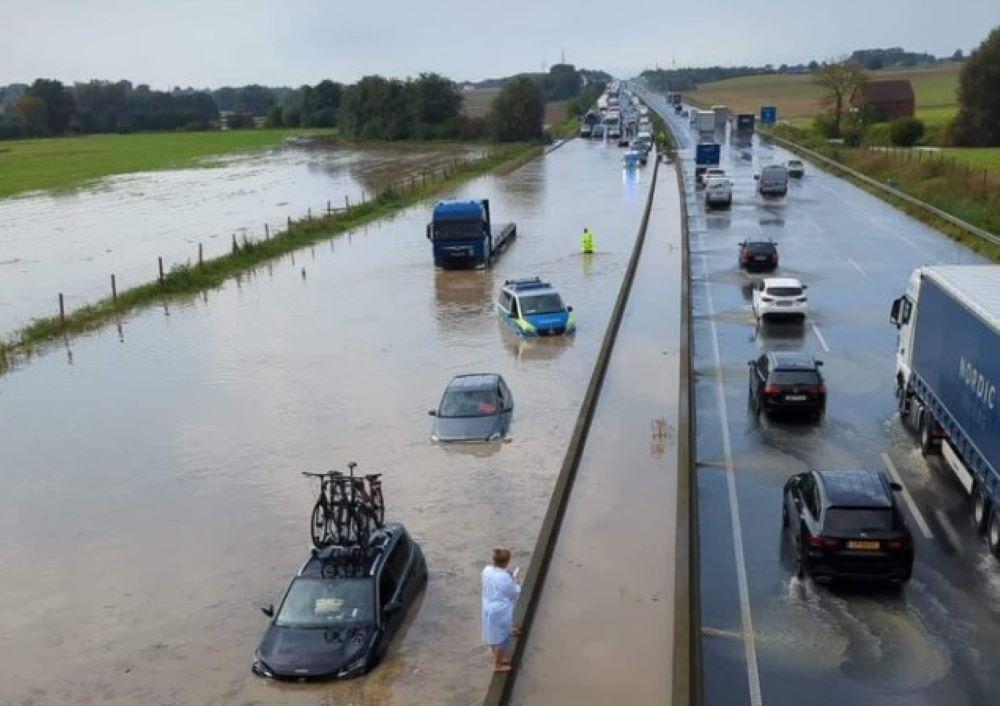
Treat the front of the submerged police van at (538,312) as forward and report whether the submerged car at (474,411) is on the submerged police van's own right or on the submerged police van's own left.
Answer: on the submerged police van's own right

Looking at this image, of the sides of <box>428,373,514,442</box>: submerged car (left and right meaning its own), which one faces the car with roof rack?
front

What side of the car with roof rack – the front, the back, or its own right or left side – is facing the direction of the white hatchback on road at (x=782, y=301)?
back

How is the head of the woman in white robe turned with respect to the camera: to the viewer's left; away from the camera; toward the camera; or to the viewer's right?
away from the camera

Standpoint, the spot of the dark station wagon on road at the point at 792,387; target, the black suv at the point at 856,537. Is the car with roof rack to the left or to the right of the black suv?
right

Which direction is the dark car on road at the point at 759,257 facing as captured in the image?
away from the camera

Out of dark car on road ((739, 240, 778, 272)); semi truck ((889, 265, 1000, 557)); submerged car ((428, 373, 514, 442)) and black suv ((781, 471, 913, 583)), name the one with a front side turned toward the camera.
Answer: the submerged car

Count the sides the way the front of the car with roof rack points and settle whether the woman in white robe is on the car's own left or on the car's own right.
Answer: on the car's own left

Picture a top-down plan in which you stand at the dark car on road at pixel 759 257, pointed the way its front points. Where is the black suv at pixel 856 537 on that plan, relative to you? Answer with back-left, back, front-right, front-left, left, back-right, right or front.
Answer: back

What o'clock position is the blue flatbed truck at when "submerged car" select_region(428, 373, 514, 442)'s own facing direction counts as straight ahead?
The blue flatbed truck is roughly at 6 o'clock from the submerged car.

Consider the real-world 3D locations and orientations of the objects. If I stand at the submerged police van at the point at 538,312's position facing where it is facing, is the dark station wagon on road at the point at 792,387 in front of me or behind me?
in front

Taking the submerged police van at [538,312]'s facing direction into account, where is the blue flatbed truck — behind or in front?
behind

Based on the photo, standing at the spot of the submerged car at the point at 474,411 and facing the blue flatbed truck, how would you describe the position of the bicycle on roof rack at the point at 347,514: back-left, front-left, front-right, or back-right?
back-left

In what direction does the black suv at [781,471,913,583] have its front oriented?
away from the camera

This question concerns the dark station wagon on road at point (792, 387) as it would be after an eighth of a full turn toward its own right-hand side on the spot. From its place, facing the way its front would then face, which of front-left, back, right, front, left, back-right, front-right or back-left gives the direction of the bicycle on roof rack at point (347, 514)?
back

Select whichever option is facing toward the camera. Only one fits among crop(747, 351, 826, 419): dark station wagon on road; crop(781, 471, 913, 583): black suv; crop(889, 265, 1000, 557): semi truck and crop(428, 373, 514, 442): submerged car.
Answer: the submerged car

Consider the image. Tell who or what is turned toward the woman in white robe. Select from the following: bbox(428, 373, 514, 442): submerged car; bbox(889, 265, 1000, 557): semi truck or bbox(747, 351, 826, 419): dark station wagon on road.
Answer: the submerged car
